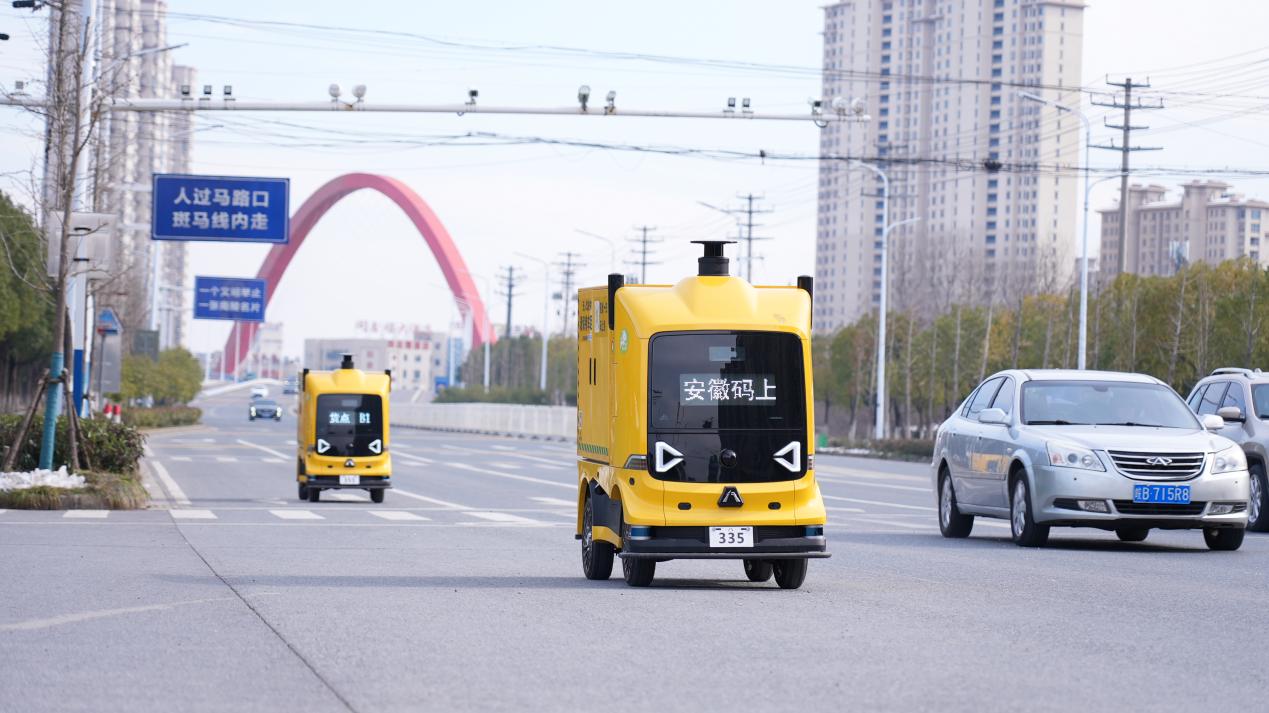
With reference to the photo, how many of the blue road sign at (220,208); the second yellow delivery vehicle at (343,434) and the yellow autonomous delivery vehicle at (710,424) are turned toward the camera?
3

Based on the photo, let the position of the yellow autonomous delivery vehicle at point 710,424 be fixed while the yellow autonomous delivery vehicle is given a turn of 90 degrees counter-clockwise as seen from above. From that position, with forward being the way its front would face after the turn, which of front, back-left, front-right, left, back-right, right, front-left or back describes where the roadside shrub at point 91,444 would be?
back-left

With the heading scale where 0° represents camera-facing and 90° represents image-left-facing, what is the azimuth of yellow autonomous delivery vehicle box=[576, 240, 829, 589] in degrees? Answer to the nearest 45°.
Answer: approximately 0°

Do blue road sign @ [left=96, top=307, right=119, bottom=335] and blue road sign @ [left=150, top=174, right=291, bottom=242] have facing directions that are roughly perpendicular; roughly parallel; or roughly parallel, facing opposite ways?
roughly parallel

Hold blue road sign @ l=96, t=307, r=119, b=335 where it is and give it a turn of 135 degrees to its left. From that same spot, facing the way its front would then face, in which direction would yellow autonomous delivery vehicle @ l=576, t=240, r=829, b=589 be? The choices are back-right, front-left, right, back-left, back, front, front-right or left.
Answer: back-right

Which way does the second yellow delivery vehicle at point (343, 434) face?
toward the camera

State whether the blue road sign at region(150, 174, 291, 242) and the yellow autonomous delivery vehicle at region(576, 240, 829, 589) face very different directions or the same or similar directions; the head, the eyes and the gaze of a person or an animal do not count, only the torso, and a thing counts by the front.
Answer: same or similar directions

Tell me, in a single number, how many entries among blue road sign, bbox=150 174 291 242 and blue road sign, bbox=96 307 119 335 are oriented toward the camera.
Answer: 2

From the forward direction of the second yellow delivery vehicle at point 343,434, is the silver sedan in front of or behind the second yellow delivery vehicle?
in front

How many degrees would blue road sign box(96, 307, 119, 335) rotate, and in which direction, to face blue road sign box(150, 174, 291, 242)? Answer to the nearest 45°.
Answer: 0° — it already faces it

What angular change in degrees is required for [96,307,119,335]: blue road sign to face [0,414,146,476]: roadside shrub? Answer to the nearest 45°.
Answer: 0° — it already faces it

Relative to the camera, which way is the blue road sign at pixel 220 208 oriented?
toward the camera
